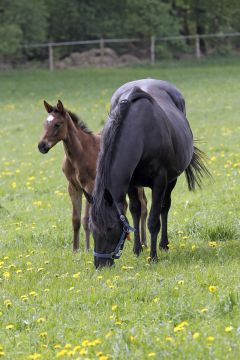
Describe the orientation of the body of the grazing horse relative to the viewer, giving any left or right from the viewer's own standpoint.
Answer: facing the viewer and to the left of the viewer

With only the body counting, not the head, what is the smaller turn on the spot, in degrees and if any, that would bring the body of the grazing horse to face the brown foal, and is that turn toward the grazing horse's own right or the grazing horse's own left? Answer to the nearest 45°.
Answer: approximately 90° to the grazing horse's own right

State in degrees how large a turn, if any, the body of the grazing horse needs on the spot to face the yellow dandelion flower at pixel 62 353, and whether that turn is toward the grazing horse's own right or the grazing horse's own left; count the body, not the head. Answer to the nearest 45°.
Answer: approximately 45° to the grazing horse's own left

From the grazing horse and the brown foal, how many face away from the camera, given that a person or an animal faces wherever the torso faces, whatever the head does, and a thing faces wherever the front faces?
0

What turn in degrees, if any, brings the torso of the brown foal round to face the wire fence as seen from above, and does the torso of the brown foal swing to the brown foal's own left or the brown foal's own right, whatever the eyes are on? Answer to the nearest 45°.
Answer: approximately 135° to the brown foal's own right

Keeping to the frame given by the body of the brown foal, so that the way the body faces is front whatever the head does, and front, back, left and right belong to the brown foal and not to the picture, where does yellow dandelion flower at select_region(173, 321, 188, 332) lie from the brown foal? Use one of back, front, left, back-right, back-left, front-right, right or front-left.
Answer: front-left

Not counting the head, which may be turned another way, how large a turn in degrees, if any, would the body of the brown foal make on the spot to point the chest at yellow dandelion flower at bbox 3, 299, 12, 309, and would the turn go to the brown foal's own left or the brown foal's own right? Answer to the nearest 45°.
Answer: approximately 45° to the brown foal's own left

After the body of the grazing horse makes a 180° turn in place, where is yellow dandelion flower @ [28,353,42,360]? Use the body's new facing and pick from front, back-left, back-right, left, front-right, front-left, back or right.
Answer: back-right
